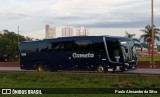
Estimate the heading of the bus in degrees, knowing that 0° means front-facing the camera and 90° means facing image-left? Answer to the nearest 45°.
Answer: approximately 315°
